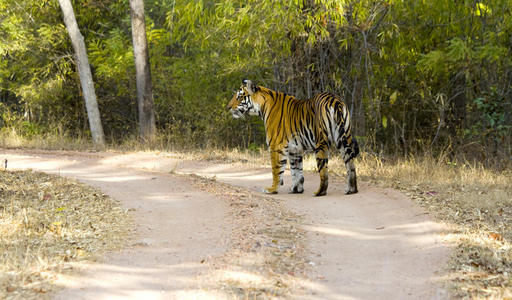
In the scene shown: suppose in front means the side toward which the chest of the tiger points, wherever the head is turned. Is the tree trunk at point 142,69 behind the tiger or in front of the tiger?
in front

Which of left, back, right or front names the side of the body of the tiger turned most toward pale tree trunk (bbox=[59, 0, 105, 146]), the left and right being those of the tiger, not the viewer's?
front

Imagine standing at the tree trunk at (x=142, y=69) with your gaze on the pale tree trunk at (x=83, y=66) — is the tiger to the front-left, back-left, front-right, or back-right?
back-left

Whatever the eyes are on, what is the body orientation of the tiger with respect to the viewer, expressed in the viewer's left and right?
facing away from the viewer and to the left of the viewer
